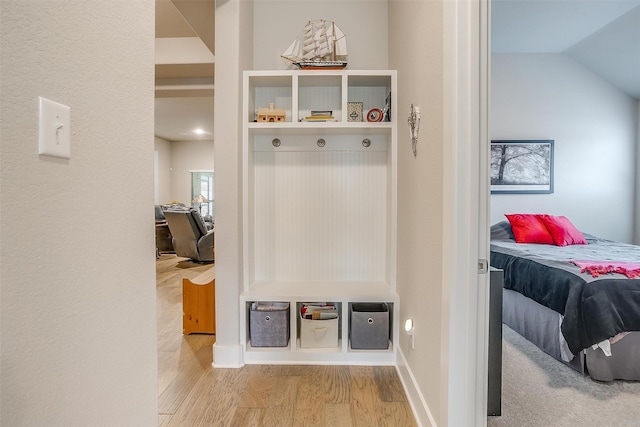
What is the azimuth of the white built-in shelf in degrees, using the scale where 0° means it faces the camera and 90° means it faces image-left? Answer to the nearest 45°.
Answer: approximately 0°

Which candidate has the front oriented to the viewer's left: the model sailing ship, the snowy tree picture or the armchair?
the model sailing ship

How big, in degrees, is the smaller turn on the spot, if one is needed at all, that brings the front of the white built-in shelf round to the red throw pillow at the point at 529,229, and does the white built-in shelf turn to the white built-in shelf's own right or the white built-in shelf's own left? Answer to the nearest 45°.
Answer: approximately 135° to the white built-in shelf's own left

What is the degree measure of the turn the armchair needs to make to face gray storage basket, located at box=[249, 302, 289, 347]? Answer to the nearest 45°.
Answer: approximately 135° to its right

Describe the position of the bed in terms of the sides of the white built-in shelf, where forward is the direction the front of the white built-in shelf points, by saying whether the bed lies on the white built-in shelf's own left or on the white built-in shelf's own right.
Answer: on the white built-in shelf's own left

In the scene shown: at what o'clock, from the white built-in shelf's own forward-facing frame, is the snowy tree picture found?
The snowy tree picture is roughly at 8 o'clock from the white built-in shelf.

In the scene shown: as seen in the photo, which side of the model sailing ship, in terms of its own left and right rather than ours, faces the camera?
left

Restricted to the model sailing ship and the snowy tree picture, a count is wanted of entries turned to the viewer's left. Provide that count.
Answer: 1
